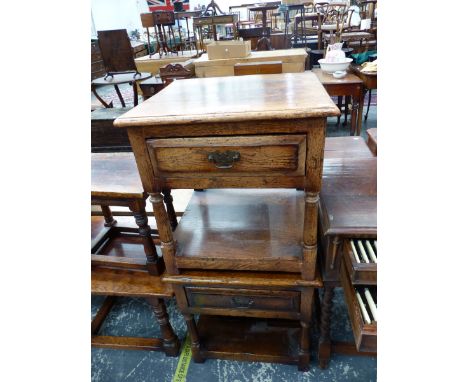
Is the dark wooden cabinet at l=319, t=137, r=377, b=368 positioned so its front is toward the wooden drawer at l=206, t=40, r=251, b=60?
no

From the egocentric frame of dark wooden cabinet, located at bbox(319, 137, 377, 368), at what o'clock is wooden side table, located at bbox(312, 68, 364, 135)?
The wooden side table is roughly at 6 o'clock from the dark wooden cabinet.

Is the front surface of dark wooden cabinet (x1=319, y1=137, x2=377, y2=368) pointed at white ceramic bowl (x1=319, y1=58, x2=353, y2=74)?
no

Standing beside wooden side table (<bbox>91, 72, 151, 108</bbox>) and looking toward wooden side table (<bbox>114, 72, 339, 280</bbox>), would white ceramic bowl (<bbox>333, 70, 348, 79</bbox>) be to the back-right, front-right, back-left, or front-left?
front-left

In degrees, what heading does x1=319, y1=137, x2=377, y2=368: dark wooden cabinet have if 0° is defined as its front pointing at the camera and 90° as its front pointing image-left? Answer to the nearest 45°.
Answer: approximately 0°

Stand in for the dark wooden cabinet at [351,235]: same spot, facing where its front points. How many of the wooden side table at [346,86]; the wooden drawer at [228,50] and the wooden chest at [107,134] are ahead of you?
0

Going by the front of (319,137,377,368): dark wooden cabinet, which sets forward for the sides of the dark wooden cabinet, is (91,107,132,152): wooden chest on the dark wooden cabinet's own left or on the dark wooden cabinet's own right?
on the dark wooden cabinet's own right

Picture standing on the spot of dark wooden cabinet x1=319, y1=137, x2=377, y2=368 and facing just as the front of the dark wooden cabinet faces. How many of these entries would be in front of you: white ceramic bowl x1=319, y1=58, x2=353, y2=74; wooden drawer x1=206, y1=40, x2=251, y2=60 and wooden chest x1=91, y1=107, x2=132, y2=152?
0

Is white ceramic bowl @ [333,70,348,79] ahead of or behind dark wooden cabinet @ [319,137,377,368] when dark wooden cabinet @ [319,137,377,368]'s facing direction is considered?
behind

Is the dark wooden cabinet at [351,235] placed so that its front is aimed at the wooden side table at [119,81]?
no
